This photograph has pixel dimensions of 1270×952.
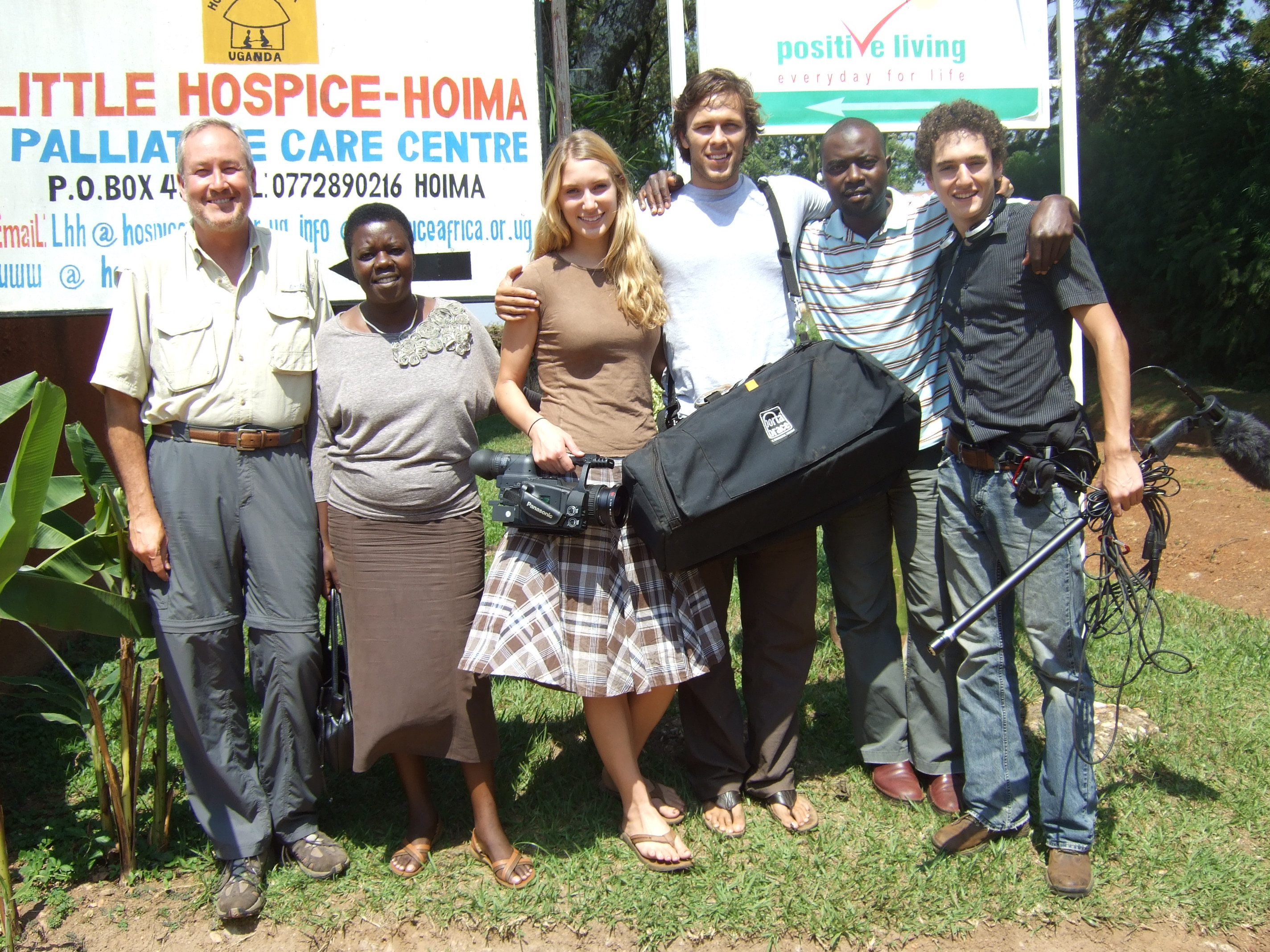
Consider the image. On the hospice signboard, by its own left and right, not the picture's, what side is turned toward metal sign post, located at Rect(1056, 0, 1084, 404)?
left

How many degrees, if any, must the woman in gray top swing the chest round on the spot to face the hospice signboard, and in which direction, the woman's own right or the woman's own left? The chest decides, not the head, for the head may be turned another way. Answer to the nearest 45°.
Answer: approximately 180°

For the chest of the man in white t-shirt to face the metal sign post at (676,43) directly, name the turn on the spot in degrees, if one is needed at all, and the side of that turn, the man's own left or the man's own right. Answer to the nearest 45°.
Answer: approximately 180°

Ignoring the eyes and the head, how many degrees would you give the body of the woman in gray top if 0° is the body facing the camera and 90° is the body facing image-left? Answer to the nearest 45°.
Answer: approximately 0°

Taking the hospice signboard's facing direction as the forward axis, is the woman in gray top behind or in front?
in front

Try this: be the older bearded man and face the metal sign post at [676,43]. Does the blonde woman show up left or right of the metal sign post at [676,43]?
right

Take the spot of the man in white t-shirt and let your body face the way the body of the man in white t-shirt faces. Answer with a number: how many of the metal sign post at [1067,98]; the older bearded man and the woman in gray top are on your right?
2

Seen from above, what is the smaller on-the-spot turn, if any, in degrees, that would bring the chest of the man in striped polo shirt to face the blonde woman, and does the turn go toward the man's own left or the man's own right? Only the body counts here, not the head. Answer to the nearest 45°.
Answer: approximately 45° to the man's own right

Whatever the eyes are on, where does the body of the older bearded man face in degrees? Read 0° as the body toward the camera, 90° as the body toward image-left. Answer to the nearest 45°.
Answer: approximately 0°
